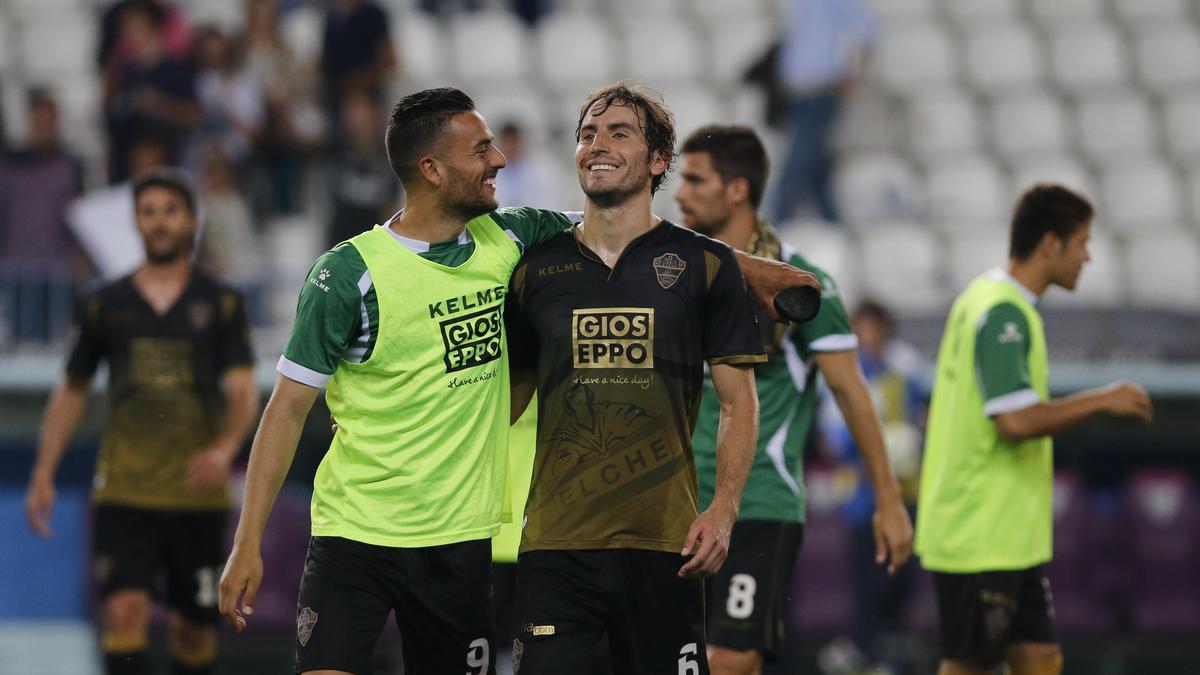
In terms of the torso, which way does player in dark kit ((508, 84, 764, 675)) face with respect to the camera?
toward the camera

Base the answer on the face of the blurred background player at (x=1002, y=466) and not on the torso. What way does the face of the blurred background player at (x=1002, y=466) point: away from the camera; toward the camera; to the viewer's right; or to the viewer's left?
to the viewer's right

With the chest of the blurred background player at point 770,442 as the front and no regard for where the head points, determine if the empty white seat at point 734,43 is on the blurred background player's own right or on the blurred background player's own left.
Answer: on the blurred background player's own right

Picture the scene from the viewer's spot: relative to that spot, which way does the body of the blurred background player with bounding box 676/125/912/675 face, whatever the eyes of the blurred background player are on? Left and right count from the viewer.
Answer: facing to the left of the viewer

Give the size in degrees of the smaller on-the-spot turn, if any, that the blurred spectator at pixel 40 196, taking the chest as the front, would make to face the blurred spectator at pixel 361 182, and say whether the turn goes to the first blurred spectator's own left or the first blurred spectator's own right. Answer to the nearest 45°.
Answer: approximately 90° to the first blurred spectator's own left

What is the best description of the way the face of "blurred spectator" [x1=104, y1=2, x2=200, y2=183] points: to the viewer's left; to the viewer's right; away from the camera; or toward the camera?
toward the camera

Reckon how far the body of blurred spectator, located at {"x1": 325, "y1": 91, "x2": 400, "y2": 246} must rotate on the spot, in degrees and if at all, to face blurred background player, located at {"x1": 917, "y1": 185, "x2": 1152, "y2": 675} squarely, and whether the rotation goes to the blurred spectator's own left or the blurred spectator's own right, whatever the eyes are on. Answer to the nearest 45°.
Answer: approximately 45° to the blurred spectator's own left

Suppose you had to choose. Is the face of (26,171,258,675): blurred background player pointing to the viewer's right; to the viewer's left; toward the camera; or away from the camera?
toward the camera

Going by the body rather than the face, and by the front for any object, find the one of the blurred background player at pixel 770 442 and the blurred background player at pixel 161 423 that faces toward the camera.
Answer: the blurred background player at pixel 161 423

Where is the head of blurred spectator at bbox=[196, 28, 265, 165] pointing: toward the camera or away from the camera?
toward the camera

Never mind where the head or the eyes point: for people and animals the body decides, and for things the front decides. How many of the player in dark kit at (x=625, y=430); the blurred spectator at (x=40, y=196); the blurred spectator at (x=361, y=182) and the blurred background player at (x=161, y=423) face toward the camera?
4

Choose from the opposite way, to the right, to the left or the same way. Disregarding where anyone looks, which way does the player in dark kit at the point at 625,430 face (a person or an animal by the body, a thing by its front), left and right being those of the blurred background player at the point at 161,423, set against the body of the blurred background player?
the same way

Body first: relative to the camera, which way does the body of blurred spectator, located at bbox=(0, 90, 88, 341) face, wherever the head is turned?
toward the camera
